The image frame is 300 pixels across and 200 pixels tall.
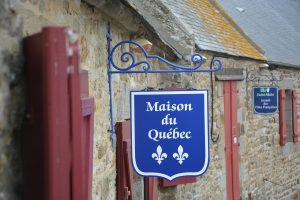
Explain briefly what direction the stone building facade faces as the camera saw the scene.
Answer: facing the viewer and to the right of the viewer

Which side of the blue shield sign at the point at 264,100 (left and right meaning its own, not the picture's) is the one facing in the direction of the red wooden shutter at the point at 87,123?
front

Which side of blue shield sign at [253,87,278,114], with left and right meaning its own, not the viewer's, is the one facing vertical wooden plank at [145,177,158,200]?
front

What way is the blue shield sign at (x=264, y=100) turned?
toward the camera

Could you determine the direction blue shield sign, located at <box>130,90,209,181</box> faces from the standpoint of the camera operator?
facing the viewer

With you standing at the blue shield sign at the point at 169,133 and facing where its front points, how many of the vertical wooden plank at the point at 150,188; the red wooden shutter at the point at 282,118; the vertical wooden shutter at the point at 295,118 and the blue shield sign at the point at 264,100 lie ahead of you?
0

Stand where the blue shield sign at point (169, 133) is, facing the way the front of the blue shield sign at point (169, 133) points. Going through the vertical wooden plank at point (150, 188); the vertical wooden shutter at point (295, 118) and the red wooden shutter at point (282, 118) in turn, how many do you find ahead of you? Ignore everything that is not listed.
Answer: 0

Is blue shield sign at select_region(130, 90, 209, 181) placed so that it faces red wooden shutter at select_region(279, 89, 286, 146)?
no

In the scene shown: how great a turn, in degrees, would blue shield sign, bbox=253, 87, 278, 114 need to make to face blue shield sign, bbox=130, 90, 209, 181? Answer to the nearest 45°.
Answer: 0° — it already faces it

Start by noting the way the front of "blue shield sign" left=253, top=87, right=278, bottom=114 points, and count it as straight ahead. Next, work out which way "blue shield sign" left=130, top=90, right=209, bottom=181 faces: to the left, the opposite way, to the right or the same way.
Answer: the same way

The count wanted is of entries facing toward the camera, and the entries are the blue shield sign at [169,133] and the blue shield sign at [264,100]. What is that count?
2
